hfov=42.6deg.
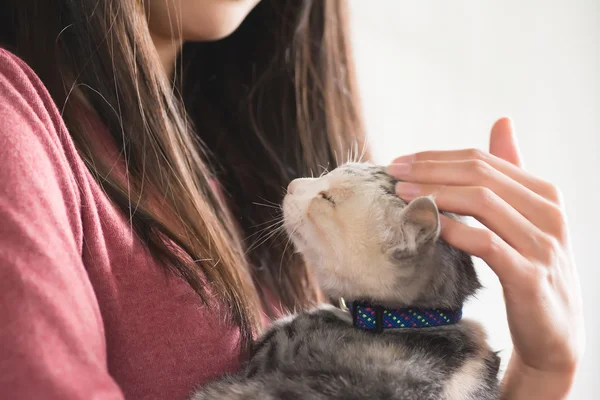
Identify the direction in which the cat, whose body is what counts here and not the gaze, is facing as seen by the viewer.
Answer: to the viewer's left
